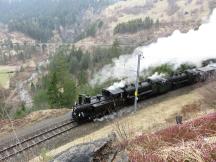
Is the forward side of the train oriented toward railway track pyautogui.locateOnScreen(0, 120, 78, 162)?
yes

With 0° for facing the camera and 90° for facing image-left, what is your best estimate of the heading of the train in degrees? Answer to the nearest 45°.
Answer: approximately 45°
